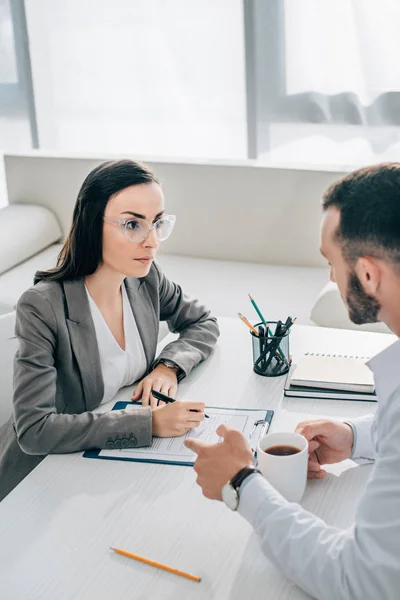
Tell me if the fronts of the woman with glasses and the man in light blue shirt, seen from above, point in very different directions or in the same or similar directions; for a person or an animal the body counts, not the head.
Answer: very different directions

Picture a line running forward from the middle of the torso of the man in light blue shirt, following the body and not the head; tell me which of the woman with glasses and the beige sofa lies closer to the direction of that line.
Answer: the woman with glasses

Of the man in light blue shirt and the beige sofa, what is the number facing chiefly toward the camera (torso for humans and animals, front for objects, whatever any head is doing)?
1

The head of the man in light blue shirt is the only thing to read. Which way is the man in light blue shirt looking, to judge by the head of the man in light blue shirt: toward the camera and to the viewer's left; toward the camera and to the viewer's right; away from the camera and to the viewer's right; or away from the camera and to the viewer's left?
away from the camera and to the viewer's left

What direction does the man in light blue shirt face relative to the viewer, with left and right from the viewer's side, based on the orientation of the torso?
facing away from the viewer and to the left of the viewer

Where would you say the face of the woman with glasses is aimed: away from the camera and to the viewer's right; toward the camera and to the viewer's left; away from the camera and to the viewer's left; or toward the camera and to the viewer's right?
toward the camera and to the viewer's right

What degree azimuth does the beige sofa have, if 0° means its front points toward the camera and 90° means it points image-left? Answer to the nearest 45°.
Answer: approximately 0°
